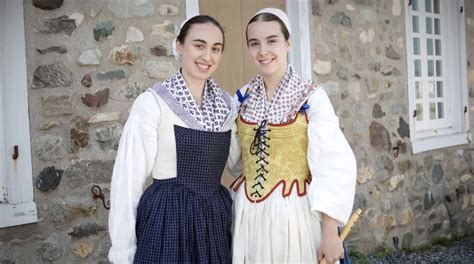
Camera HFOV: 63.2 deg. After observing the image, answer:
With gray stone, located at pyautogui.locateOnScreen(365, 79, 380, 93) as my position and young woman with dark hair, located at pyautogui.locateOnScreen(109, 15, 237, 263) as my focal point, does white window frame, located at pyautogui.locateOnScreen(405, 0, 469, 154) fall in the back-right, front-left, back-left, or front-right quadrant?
back-left

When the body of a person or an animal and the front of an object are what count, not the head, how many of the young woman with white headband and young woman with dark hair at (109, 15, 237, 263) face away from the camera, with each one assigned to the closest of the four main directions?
0

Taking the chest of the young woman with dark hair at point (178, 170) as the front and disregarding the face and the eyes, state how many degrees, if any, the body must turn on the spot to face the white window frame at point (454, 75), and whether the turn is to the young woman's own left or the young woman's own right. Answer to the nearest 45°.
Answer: approximately 90° to the young woman's own left

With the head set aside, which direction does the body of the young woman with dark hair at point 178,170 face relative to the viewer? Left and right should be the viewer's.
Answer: facing the viewer and to the right of the viewer

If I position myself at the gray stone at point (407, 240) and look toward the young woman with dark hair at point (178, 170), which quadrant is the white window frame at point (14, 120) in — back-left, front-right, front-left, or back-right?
front-right

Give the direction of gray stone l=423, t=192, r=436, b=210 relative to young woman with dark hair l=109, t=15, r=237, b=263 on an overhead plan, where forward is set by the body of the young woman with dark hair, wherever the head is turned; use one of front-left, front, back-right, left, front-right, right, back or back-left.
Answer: left

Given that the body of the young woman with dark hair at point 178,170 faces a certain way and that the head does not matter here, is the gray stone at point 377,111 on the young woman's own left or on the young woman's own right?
on the young woman's own left

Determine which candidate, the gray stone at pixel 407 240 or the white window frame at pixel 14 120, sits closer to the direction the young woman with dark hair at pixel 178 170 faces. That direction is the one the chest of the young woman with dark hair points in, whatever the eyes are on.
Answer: the gray stone

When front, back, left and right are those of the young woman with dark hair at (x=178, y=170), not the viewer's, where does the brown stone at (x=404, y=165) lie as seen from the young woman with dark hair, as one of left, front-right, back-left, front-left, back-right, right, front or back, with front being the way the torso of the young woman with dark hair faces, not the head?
left

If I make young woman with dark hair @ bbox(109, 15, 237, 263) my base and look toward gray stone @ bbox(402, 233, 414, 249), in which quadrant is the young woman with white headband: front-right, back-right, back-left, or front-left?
front-right

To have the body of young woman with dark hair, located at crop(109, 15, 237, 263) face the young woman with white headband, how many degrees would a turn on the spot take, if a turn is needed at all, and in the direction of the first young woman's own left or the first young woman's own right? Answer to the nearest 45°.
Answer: approximately 45° to the first young woman's own left

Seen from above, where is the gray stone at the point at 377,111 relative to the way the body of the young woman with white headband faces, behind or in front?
behind

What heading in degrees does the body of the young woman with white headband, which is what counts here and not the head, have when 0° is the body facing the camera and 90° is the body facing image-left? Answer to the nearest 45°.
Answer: approximately 45°
